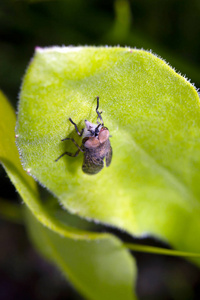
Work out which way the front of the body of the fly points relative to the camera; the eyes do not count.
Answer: away from the camera
